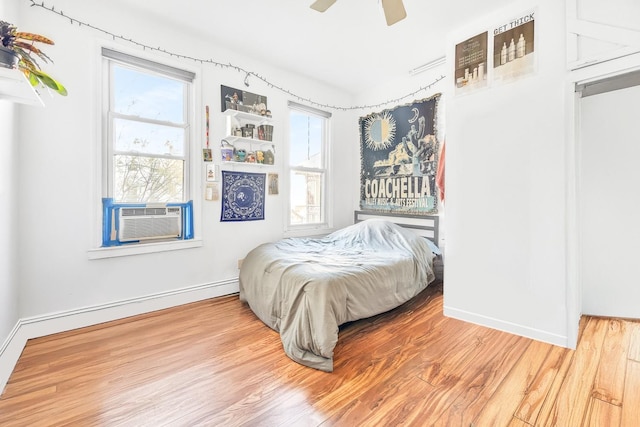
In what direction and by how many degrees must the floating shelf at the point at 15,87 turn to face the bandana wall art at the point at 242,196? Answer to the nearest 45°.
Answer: approximately 90° to its left

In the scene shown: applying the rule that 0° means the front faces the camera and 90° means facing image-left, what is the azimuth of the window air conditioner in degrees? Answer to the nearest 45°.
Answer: approximately 0°

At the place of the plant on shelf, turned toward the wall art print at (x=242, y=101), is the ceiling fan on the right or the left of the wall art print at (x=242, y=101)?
right

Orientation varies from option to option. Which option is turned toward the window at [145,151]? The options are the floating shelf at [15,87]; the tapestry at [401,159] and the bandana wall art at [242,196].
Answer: the tapestry

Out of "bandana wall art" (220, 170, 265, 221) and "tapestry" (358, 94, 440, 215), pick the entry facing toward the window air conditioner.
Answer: the tapestry

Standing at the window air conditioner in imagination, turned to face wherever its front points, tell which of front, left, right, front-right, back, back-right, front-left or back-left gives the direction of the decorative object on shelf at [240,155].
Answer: left

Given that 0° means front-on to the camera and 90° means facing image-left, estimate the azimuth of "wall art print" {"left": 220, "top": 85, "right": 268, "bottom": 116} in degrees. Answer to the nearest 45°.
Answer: approximately 315°

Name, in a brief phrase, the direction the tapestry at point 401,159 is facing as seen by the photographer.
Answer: facing the viewer and to the left of the viewer

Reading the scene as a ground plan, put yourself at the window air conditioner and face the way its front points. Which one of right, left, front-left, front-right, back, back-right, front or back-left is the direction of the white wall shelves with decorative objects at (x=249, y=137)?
left

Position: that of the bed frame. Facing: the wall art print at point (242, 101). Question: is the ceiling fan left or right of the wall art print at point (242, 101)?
left

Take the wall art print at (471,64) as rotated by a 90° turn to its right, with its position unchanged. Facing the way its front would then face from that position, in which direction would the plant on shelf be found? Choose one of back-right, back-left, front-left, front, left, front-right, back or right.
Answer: left

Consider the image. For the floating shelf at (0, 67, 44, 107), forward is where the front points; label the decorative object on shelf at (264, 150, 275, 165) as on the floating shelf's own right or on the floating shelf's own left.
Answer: on the floating shelf's own left
